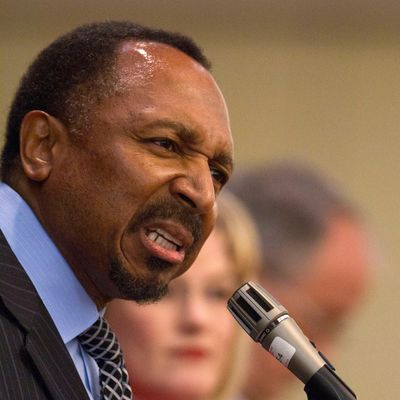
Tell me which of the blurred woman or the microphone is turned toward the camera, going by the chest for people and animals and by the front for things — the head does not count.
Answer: the blurred woman

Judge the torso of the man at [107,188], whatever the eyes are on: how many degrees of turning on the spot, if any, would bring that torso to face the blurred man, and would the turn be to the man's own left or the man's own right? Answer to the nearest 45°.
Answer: approximately 90° to the man's own left

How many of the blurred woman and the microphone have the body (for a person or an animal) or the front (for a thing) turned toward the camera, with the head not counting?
1

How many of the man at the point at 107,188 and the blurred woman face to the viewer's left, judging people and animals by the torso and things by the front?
0

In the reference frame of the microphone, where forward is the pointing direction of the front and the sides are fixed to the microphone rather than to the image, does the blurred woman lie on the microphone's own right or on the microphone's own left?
on the microphone's own right

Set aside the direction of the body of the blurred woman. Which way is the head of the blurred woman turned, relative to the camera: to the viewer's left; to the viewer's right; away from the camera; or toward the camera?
toward the camera

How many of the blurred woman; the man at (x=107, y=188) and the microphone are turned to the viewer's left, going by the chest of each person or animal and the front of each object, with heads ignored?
1

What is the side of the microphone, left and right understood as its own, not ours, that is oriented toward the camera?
left

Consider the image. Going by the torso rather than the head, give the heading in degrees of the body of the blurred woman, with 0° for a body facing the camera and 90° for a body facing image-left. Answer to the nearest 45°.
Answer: approximately 0°

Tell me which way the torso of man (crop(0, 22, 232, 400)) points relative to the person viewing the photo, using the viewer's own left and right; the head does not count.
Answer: facing the viewer and to the right of the viewer

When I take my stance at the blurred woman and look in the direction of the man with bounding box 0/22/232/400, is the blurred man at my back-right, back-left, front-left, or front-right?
back-left

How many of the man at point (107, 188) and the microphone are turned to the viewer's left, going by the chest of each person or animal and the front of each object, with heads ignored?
1

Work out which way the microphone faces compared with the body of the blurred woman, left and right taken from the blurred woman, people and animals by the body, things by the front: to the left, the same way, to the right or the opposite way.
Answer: to the right

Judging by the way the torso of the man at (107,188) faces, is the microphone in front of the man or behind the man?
in front

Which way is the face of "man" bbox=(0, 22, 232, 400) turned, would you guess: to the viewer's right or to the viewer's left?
to the viewer's right

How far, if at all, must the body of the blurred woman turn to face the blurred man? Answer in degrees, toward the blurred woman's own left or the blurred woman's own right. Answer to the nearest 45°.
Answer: approximately 135° to the blurred woman's own left
